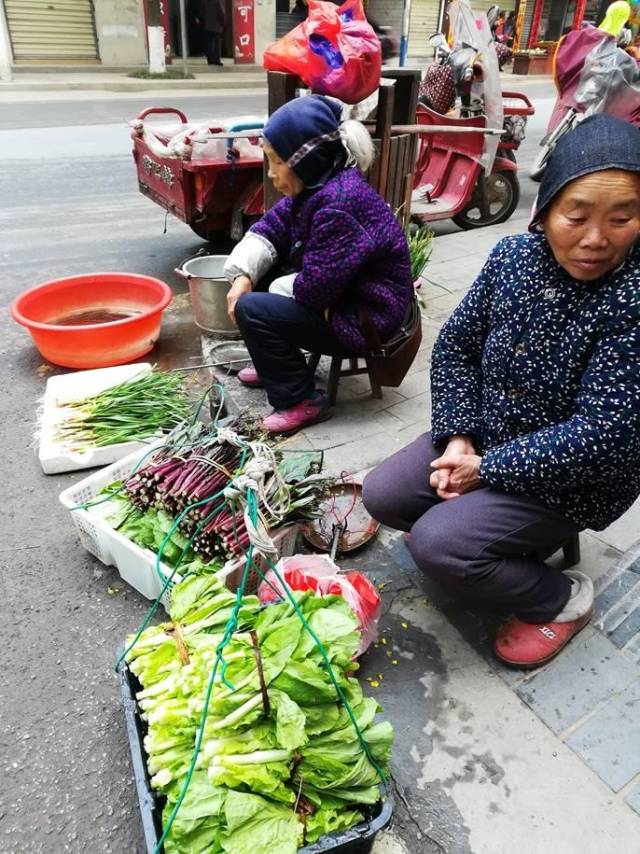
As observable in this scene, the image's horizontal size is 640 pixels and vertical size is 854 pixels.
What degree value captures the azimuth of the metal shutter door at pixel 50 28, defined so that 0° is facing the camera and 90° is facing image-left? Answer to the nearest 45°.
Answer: approximately 0°

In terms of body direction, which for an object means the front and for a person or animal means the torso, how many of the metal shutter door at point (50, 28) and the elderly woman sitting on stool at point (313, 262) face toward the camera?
1

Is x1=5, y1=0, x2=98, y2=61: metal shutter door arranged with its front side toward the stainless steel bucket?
yes

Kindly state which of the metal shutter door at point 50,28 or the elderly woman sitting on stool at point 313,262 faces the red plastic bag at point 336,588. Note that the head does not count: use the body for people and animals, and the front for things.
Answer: the metal shutter door

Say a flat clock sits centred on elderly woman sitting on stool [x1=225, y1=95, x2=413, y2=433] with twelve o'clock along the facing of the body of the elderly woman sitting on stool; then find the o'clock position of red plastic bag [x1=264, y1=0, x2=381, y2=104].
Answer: The red plastic bag is roughly at 3 o'clock from the elderly woman sitting on stool.

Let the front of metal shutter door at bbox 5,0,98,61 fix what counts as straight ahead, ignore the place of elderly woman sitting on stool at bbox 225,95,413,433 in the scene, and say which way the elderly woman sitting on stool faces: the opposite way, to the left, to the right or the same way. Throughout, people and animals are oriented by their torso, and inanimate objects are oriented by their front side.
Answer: to the right

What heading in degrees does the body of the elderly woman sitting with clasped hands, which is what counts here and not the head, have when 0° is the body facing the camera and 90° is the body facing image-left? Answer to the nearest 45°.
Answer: approximately 45°

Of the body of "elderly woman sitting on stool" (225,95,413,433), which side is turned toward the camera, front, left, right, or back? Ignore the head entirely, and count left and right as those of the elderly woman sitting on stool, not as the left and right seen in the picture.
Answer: left

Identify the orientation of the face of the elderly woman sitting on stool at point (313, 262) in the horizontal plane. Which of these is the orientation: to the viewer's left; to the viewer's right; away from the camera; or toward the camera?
to the viewer's left

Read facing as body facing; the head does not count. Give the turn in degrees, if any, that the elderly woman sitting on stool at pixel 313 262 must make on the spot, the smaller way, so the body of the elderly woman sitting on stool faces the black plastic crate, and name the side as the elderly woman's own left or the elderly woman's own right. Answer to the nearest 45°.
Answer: approximately 90° to the elderly woman's own left

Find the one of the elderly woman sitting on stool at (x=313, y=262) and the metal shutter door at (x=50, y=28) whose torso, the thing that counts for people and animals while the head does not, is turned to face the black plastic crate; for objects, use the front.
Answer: the metal shutter door

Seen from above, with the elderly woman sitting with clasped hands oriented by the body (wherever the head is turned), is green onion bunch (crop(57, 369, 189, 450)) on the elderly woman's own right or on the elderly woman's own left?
on the elderly woman's own right

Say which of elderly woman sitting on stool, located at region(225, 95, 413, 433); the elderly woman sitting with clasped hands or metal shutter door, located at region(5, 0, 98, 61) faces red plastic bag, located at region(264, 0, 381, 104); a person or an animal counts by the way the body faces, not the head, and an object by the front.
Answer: the metal shutter door
